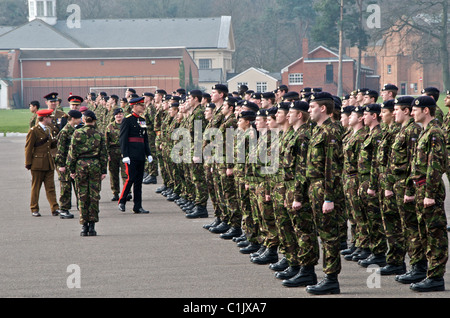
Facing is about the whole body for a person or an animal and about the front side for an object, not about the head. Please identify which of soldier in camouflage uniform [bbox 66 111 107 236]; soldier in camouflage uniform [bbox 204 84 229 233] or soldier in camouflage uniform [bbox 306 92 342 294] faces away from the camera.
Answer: soldier in camouflage uniform [bbox 66 111 107 236]

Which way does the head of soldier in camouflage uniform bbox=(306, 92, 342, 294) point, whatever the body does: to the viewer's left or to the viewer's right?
to the viewer's left

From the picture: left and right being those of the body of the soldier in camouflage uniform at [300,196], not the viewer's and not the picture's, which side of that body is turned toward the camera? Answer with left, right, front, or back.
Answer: left

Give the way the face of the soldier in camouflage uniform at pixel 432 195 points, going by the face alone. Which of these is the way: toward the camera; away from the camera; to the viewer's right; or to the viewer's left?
to the viewer's left

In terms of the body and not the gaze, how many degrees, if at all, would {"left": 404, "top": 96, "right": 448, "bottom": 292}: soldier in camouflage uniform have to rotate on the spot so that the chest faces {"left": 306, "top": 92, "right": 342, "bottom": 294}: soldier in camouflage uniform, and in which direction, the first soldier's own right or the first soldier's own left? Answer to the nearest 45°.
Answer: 0° — they already face them

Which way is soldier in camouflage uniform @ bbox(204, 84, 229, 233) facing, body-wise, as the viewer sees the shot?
to the viewer's left

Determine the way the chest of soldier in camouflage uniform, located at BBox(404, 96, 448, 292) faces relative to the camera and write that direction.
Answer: to the viewer's left

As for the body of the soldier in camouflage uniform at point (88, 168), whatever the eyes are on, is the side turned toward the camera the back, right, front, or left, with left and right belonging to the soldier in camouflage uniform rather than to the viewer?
back

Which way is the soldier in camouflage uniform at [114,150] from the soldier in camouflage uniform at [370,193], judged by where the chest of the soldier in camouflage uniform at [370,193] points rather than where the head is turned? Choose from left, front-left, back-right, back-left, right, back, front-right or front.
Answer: front-right

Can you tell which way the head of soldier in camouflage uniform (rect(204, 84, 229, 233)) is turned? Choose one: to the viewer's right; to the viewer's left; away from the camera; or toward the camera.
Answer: to the viewer's left

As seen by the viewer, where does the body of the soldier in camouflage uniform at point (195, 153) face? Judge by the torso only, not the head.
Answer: to the viewer's left

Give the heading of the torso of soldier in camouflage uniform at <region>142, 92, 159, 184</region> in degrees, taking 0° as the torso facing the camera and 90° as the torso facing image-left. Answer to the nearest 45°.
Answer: approximately 90°

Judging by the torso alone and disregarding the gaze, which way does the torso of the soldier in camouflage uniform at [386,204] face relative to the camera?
to the viewer's left

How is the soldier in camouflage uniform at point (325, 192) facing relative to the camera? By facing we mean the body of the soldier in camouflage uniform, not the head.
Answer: to the viewer's left

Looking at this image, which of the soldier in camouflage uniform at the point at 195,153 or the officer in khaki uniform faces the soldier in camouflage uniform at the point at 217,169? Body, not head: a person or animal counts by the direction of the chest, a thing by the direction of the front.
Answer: the officer in khaki uniform
